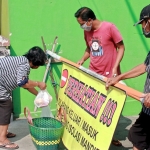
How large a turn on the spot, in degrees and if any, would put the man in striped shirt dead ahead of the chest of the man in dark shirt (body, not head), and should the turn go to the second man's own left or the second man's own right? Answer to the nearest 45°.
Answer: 0° — they already face them

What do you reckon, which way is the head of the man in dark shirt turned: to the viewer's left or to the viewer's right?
to the viewer's left

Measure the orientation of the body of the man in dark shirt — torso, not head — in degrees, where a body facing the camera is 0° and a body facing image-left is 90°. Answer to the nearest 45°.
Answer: approximately 90°

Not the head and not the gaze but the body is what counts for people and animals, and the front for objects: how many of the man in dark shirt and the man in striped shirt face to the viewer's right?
1

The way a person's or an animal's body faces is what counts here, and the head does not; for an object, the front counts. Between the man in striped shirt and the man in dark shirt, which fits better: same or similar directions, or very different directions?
very different directions

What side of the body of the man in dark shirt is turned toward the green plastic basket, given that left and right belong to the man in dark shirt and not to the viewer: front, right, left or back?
front

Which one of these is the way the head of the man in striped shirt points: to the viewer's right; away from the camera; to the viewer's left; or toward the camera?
to the viewer's right

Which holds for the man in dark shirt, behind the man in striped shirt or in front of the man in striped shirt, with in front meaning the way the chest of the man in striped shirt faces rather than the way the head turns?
in front

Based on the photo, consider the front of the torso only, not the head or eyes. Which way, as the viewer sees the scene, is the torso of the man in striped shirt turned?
to the viewer's right
